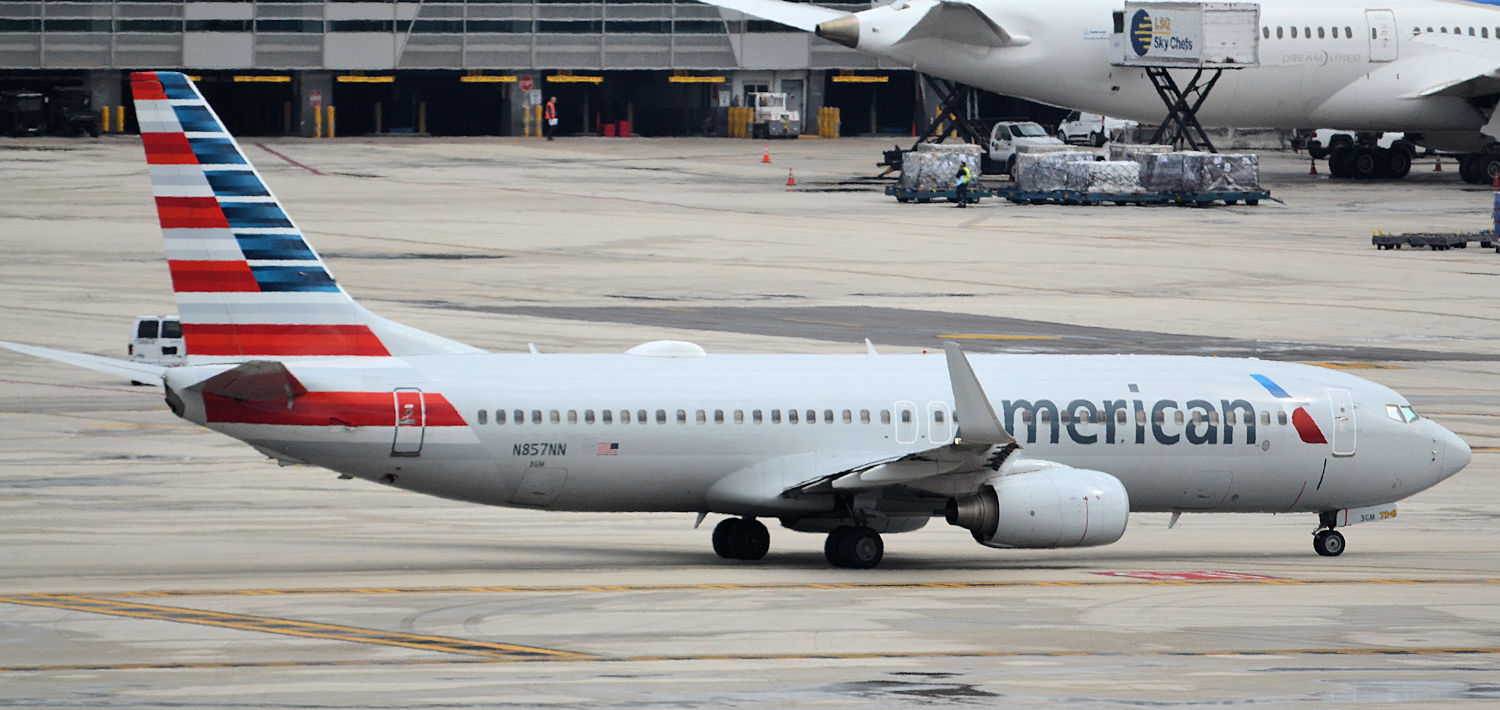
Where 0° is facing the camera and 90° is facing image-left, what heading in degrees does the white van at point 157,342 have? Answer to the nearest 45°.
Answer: approximately 180°

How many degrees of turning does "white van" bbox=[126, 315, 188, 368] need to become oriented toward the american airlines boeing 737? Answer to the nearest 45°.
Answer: approximately 180°
